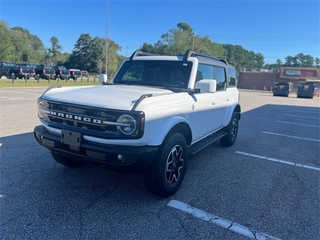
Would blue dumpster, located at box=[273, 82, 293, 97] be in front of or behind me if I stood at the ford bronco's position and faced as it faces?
behind

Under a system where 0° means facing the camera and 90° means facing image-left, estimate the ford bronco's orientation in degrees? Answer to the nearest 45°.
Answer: approximately 45°

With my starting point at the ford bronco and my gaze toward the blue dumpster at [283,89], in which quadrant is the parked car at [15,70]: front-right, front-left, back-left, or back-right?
front-left

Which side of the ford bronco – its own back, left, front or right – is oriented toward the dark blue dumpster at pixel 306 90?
back
